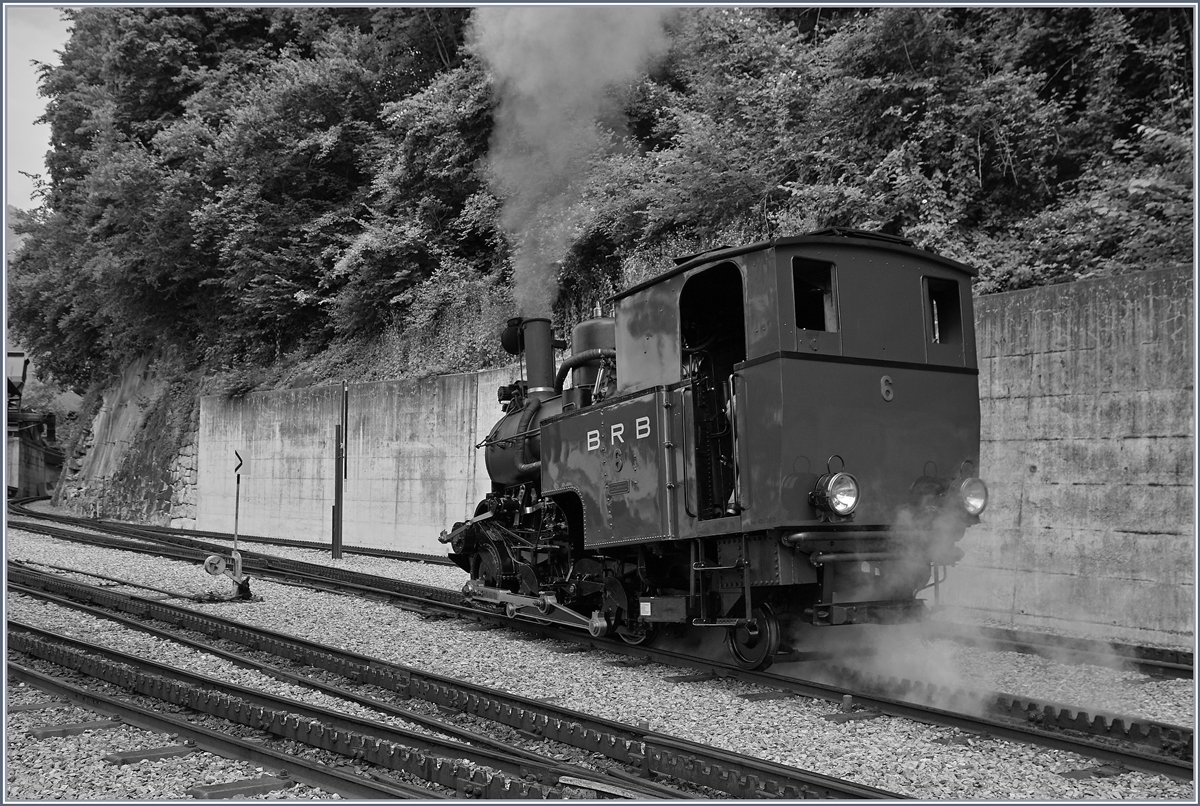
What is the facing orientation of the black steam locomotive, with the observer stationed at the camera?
facing away from the viewer and to the left of the viewer

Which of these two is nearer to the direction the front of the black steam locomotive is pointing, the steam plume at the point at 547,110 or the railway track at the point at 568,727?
the steam plume

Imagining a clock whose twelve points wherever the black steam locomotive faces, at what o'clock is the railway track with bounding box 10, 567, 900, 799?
The railway track is roughly at 9 o'clock from the black steam locomotive.
